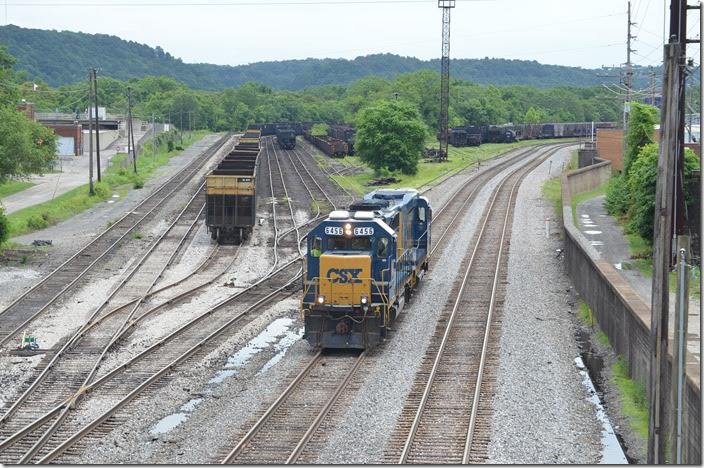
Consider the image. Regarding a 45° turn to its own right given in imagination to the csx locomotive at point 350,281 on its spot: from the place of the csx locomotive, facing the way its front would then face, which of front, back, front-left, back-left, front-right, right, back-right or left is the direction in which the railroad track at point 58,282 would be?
right

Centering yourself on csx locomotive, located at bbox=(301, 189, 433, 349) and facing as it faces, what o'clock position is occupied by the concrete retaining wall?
The concrete retaining wall is roughly at 9 o'clock from the csx locomotive.

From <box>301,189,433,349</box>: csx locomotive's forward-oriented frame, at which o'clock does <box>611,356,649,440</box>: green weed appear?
The green weed is roughly at 10 o'clock from the csx locomotive.

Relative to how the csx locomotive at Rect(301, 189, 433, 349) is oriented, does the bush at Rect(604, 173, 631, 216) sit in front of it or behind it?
behind

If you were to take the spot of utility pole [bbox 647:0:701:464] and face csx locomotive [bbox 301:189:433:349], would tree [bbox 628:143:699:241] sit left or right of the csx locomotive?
right

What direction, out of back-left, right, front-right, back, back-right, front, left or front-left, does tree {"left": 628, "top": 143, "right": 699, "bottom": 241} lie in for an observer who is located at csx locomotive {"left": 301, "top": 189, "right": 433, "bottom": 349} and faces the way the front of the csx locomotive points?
back-left

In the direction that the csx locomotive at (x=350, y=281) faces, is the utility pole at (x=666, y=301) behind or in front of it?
in front

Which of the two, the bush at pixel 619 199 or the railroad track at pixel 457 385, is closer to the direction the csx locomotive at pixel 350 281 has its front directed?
the railroad track

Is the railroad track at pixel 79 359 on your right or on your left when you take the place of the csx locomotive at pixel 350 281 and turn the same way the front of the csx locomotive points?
on your right

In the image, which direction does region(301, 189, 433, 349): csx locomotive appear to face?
toward the camera

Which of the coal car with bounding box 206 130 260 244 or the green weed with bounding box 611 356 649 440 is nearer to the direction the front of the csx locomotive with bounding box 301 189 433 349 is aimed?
the green weed

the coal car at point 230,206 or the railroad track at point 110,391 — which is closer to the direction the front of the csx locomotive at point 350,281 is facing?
the railroad track
